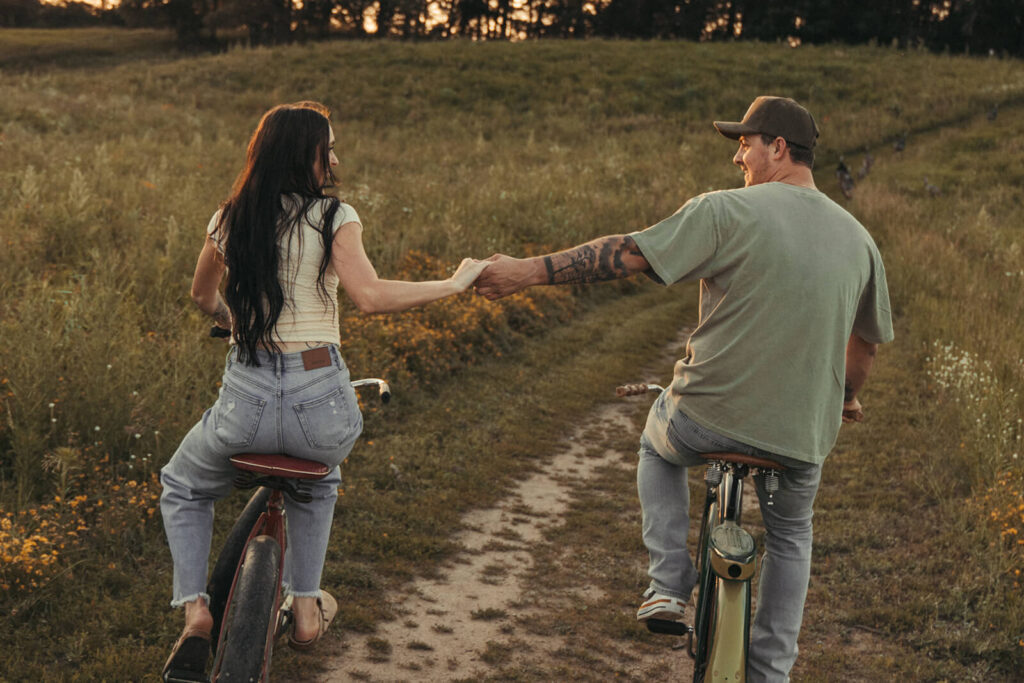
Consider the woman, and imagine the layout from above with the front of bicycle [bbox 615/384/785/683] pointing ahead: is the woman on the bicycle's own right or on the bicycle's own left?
on the bicycle's own left

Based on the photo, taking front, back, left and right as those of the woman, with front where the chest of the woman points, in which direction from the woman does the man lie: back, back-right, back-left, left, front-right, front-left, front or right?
right

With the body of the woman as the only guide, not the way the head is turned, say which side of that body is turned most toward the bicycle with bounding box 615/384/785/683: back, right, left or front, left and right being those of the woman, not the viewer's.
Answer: right

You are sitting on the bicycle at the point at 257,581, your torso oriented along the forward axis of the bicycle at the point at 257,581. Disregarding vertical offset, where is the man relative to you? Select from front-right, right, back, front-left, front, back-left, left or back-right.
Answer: right

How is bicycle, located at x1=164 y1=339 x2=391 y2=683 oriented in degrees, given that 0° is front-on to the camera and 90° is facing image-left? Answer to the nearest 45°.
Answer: approximately 180°

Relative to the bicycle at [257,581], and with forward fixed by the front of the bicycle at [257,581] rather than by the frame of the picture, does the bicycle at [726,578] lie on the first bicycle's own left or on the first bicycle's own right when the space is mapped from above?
on the first bicycle's own right

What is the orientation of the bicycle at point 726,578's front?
away from the camera

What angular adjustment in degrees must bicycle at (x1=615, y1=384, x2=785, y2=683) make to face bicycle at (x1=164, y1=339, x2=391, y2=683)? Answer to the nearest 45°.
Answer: approximately 90° to its left

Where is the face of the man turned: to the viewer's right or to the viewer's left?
to the viewer's left

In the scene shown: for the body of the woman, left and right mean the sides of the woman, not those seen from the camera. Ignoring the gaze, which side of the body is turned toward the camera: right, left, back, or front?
back

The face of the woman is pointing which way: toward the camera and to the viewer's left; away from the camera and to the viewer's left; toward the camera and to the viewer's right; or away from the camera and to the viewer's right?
away from the camera and to the viewer's right
